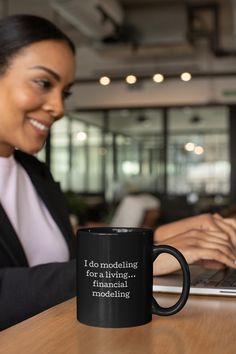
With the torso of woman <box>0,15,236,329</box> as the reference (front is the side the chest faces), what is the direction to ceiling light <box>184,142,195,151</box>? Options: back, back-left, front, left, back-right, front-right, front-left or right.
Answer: back-left

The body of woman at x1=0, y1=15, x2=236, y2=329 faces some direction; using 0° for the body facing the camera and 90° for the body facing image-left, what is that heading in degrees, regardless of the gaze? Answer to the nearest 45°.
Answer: approximately 315°

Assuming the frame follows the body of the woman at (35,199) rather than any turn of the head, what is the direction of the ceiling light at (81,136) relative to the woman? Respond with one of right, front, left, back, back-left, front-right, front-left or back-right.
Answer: back-left

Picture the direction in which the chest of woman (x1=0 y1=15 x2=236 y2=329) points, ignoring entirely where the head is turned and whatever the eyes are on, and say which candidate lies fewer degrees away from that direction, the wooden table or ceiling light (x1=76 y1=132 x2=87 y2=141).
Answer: the wooden table

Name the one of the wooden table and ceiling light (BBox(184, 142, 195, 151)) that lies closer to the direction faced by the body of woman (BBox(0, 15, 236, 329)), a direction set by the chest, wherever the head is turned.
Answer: the wooden table

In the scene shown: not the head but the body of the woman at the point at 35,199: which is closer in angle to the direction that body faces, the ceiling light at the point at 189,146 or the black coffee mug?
the black coffee mug

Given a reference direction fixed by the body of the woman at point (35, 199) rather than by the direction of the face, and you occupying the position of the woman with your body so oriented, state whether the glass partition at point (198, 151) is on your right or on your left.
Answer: on your left
